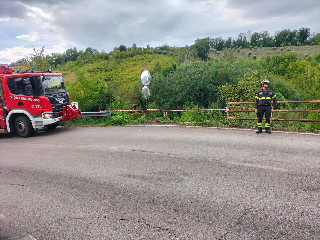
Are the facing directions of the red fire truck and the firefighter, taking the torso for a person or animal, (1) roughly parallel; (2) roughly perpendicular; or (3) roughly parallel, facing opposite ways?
roughly perpendicular

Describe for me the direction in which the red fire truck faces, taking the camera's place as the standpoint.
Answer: facing the viewer and to the right of the viewer

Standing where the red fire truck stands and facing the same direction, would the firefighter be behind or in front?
in front

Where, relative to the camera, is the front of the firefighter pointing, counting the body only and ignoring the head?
toward the camera

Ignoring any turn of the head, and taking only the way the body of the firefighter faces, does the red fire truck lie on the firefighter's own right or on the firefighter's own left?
on the firefighter's own right

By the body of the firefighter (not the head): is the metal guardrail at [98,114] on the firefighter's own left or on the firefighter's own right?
on the firefighter's own right

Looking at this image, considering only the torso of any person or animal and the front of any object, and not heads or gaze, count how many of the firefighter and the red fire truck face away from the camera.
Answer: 0
